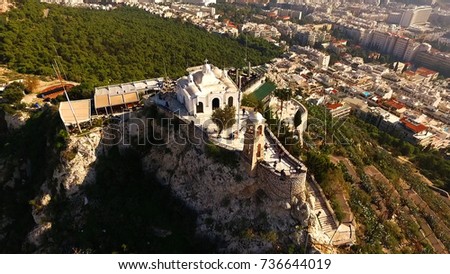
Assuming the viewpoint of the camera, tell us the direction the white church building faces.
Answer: facing the viewer and to the right of the viewer

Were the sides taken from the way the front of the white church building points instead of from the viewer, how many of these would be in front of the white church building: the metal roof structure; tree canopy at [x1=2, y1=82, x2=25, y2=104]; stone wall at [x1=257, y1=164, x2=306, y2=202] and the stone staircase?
2

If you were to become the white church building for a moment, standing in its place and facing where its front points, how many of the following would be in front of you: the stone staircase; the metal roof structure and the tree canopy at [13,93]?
1

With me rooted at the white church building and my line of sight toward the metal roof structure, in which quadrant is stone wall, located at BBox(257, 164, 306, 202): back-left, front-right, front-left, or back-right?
back-left

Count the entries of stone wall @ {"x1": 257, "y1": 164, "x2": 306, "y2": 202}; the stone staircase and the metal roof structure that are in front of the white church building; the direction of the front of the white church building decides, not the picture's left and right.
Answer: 2

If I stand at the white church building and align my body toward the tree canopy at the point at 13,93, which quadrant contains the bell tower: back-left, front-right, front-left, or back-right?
back-left

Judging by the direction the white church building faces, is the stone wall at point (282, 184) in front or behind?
in front

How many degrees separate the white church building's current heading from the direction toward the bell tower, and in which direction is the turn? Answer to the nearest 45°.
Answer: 0° — it already faces it

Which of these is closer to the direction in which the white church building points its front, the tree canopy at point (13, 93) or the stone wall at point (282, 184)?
the stone wall

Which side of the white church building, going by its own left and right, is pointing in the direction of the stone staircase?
front

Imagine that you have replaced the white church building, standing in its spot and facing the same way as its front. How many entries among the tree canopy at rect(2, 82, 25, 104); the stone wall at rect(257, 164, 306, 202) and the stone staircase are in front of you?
2

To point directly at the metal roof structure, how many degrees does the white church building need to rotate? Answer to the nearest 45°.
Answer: approximately 135° to its right

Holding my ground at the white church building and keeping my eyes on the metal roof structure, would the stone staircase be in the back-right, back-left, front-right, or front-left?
back-left

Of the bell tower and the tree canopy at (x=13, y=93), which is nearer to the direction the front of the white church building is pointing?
the bell tower
